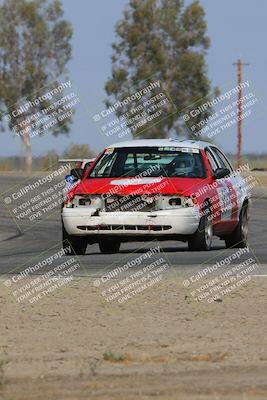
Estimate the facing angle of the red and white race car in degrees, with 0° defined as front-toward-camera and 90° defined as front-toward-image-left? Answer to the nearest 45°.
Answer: approximately 0°
